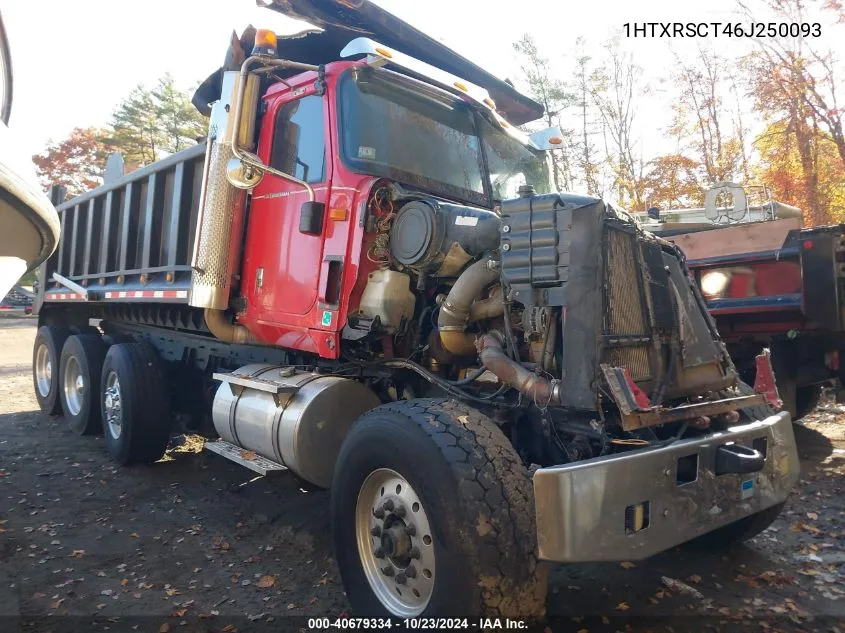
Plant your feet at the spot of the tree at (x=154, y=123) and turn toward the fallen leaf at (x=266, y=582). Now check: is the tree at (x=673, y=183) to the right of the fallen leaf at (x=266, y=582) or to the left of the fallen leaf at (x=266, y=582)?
left

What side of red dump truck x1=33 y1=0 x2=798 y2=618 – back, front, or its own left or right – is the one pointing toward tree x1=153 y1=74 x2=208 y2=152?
back

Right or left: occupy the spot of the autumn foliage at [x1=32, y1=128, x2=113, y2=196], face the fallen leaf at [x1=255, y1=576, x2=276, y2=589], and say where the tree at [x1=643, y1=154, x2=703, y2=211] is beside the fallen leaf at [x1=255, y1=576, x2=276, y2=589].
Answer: left

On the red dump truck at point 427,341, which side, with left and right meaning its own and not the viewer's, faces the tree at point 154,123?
back

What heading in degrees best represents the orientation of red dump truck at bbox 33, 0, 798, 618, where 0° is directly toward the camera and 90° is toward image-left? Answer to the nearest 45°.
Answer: approximately 315°

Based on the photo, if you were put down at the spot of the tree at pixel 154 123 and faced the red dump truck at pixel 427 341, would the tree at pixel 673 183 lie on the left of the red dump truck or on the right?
left

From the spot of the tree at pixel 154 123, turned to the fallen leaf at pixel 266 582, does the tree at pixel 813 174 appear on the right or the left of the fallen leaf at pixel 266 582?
left

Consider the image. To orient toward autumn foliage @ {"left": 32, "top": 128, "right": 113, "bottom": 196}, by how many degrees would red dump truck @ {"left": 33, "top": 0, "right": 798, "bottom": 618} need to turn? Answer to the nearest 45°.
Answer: approximately 180°

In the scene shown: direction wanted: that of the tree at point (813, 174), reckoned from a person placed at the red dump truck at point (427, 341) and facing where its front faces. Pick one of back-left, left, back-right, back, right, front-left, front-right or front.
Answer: left
